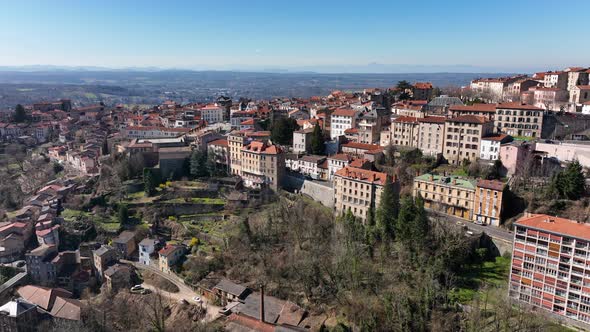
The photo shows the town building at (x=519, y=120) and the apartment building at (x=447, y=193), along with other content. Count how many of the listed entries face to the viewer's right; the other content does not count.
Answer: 0

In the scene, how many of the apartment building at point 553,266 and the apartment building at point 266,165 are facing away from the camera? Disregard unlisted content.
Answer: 0

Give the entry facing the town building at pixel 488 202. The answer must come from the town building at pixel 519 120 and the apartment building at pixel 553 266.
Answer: the town building at pixel 519 120

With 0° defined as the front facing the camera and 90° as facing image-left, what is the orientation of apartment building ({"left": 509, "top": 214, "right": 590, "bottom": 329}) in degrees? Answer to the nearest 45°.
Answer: approximately 45°

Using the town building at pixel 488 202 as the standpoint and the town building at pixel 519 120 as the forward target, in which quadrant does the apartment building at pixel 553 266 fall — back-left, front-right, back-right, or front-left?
back-right

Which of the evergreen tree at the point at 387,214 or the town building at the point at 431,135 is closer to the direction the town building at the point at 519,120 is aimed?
the evergreen tree

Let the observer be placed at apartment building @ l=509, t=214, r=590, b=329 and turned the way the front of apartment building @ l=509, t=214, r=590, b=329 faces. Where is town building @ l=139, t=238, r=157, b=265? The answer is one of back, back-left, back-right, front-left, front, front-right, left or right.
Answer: front-right

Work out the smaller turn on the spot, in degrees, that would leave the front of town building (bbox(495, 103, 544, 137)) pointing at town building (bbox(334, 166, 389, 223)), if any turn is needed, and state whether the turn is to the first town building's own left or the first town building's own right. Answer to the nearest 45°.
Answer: approximately 45° to the first town building's own right

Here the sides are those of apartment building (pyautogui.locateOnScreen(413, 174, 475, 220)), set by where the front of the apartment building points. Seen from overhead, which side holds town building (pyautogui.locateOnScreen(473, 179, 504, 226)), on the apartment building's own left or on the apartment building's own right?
on the apartment building's own left

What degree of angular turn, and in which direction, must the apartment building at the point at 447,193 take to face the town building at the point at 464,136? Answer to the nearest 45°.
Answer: approximately 135° to its right

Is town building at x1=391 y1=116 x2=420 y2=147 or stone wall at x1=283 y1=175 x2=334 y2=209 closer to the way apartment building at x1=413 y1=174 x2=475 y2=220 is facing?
the stone wall

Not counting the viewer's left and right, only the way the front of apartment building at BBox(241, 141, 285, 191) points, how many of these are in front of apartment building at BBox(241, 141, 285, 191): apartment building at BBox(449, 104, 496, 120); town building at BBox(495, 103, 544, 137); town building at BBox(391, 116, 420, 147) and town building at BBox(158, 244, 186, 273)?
1

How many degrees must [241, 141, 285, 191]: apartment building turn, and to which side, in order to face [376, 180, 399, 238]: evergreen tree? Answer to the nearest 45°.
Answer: approximately 90° to its left

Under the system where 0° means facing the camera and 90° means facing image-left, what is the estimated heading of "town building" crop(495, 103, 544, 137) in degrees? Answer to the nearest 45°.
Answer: approximately 0°

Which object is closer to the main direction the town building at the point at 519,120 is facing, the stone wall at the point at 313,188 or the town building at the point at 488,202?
the town building

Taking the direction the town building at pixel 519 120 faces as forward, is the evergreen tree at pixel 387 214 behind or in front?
in front

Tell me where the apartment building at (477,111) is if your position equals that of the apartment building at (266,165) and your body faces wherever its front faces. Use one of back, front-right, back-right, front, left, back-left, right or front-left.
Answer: back-left

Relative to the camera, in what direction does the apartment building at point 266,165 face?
facing the viewer and to the left of the viewer
